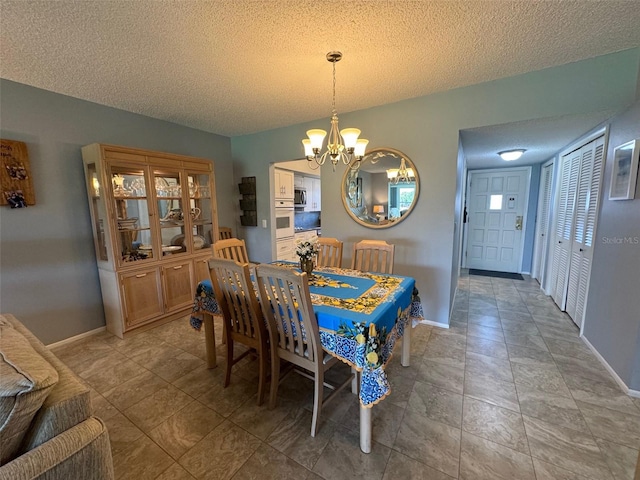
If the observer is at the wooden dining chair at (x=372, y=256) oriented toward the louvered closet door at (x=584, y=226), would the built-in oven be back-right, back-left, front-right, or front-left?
back-left

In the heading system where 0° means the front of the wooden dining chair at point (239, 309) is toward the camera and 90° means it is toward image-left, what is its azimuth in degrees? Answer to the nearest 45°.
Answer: approximately 225°

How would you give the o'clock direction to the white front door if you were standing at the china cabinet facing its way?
The white front door is roughly at 11 o'clock from the china cabinet.

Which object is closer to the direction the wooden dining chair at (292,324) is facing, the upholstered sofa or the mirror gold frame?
the mirror gold frame

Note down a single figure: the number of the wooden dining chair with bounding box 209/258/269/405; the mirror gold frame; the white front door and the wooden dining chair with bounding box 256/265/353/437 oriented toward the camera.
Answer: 2

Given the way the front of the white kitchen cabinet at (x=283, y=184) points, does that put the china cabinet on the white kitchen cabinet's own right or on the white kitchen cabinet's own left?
on the white kitchen cabinet's own right

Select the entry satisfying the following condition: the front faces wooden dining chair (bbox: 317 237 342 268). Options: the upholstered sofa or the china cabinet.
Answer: the china cabinet

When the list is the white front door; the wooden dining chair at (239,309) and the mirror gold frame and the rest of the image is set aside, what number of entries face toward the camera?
2
